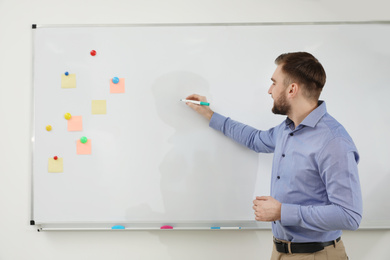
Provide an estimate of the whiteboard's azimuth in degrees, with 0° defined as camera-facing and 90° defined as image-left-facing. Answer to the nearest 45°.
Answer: approximately 0°

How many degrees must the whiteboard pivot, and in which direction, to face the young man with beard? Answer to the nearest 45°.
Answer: approximately 45° to its left

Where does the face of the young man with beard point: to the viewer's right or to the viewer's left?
to the viewer's left
